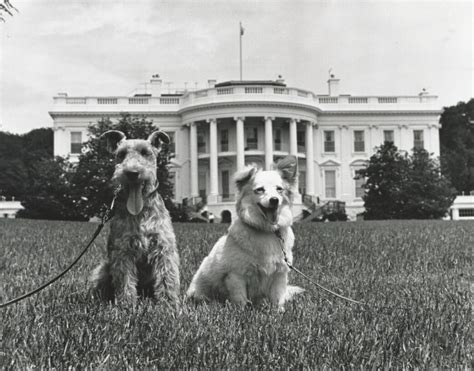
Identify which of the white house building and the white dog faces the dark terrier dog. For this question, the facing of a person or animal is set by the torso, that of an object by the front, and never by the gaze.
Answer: the white house building

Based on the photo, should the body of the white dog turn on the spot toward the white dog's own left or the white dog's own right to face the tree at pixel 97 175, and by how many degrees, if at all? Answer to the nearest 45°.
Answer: approximately 135° to the white dog's own left

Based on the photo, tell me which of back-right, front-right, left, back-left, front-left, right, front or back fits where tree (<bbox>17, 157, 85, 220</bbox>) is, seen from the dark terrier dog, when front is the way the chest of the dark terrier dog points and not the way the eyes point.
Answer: back

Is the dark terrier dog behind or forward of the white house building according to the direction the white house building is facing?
forward

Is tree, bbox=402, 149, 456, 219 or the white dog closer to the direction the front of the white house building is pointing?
the white dog

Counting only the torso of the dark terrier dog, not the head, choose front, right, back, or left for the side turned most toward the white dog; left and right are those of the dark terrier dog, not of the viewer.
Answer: left

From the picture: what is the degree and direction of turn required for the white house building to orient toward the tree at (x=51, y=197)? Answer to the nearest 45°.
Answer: approximately 45° to its right

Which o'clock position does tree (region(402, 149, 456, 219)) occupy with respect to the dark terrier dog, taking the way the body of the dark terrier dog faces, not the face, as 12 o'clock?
The tree is roughly at 7 o'clock from the dark terrier dog.

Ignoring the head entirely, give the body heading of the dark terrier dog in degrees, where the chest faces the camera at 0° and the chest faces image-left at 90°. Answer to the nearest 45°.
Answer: approximately 0°

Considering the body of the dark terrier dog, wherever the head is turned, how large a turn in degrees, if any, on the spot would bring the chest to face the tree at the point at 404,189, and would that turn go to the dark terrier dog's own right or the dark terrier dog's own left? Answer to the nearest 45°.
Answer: approximately 135° to the dark terrier dog's own left

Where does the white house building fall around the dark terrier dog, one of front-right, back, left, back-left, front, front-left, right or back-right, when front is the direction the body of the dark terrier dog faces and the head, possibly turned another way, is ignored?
back

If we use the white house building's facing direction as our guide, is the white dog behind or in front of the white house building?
in front
